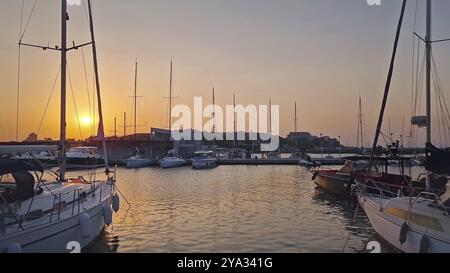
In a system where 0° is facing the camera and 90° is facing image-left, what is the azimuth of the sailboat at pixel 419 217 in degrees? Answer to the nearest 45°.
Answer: approximately 135°

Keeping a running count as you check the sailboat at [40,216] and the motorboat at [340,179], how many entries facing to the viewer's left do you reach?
1

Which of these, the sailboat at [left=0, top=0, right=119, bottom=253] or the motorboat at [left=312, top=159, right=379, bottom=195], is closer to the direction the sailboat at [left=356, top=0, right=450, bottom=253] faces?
the motorboat

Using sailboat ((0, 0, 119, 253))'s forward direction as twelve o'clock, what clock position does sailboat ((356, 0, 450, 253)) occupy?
sailboat ((356, 0, 450, 253)) is roughly at 2 o'clock from sailboat ((0, 0, 119, 253)).

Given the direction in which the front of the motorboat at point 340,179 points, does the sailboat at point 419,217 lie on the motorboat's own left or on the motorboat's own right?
on the motorboat's own left

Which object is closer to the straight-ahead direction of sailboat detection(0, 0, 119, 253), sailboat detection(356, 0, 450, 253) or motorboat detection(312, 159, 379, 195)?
the motorboat

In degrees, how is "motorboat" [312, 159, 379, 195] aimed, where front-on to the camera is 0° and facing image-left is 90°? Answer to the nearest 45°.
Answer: approximately 90°

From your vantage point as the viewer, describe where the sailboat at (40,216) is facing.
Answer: facing away from the viewer and to the right of the viewer

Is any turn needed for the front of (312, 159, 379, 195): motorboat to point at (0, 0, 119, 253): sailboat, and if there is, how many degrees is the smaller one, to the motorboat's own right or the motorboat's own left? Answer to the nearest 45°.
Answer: approximately 90° to the motorboat's own left

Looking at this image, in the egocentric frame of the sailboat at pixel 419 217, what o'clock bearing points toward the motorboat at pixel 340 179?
The motorboat is roughly at 1 o'clock from the sailboat.

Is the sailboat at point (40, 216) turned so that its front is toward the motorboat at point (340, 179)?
yes
